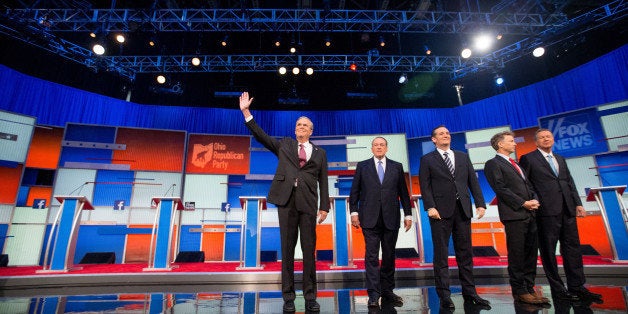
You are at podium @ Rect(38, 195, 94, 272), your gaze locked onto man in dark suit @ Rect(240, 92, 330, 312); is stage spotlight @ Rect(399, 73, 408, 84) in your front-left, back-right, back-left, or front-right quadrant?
front-left

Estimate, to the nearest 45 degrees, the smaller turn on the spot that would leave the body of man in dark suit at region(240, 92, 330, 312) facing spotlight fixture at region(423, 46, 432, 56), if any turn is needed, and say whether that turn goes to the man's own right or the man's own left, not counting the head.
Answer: approximately 135° to the man's own left

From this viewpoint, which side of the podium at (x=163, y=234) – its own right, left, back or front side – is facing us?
front

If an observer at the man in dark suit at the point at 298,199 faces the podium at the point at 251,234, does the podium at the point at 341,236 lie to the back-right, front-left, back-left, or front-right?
front-right

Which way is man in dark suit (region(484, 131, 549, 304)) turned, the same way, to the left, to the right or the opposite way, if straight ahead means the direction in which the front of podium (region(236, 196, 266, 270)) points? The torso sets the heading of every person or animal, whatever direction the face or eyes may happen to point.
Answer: the same way

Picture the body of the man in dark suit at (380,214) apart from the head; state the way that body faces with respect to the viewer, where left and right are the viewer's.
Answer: facing the viewer

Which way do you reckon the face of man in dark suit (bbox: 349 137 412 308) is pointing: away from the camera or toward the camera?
toward the camera

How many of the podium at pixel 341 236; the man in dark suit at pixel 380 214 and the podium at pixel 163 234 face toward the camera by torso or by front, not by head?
3

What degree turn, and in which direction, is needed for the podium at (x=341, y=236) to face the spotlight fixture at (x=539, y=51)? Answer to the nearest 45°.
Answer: approximately 135° to its left

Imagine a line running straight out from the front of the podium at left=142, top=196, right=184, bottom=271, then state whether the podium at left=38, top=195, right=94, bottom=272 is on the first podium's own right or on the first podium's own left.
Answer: on the first podium's own right

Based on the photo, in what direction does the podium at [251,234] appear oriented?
toward the camera

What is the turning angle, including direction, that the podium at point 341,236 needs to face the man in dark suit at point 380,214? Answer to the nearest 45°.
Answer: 0° — it already faces them

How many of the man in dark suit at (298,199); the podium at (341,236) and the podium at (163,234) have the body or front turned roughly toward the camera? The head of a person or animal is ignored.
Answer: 3

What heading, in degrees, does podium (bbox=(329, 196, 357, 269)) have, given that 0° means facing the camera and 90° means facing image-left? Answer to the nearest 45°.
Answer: approximately 0°

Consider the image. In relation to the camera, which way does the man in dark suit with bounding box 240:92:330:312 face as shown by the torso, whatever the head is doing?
toward the camera

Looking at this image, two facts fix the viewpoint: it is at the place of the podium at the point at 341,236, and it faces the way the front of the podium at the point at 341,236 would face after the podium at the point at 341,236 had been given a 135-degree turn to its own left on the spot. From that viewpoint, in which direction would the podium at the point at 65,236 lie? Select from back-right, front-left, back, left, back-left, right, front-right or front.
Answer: back-left

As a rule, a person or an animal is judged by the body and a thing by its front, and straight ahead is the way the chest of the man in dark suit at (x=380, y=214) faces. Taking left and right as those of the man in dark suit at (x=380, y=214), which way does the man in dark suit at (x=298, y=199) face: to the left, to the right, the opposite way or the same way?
the same way
